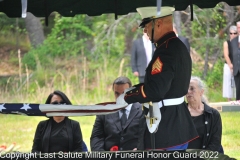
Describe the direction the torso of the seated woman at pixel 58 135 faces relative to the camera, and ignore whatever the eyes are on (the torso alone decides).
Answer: toward the camera

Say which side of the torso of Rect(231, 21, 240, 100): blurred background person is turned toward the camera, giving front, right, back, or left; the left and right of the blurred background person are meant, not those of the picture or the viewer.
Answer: front

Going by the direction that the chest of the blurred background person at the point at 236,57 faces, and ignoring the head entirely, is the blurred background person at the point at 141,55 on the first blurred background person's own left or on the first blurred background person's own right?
on the first blurred background person's own right

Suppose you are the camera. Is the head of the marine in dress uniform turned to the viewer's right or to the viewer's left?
to the viewer's left

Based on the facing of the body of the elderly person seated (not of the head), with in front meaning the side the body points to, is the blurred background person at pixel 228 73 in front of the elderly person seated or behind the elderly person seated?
behind

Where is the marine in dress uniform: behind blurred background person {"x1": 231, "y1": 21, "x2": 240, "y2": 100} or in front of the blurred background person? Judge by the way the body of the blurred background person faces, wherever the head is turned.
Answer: in front

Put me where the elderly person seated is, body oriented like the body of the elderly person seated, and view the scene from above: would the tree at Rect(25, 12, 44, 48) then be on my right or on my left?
on my right

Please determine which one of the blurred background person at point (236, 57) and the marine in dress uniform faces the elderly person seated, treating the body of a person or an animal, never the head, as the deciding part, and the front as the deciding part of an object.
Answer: the blurred background person

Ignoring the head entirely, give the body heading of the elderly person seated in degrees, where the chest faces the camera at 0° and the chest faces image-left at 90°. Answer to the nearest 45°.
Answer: approximately 45°

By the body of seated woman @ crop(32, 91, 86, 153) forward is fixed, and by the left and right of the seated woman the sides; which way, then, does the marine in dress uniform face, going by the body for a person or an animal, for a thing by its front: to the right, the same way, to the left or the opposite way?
to the right

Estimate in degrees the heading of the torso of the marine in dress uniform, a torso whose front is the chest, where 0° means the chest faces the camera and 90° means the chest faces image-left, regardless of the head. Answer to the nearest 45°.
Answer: approximately 90°

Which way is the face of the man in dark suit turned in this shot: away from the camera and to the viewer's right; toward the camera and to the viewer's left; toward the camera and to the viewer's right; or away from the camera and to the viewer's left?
toward the camera and to the viewer's left

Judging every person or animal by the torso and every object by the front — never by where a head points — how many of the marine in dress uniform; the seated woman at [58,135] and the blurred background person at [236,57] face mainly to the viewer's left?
1

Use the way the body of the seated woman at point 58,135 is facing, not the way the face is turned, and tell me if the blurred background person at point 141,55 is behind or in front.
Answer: behind
